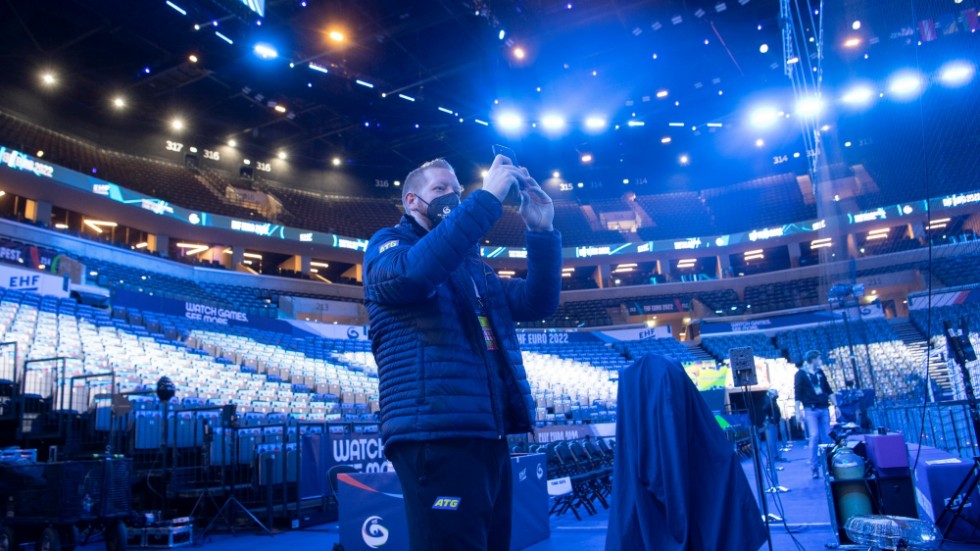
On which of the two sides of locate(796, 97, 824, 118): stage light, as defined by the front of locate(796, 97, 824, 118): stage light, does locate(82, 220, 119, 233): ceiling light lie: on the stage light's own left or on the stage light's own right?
on the stage light's own right

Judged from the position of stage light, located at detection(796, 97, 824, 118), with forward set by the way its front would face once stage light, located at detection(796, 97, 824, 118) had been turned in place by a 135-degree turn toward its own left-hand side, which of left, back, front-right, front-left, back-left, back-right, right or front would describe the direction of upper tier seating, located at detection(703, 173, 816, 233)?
front-left

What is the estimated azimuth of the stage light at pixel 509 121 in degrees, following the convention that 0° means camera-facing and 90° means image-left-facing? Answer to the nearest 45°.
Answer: approximately 0°

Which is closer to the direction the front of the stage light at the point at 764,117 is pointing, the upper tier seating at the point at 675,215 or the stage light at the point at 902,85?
the stage light

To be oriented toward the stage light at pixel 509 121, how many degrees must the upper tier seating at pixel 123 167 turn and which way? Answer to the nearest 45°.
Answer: approximately 45° to its left
